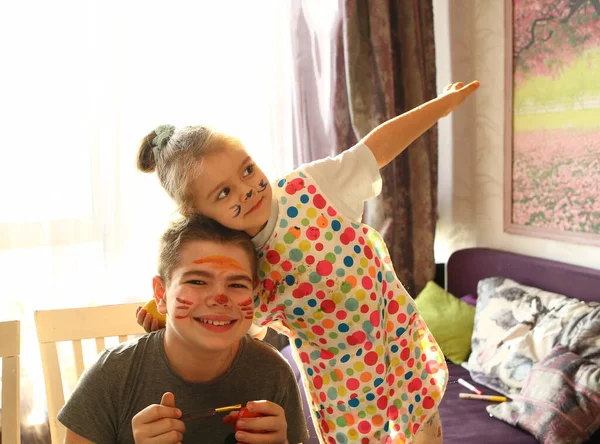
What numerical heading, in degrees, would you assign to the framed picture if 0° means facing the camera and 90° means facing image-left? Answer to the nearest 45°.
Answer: approximately 45°

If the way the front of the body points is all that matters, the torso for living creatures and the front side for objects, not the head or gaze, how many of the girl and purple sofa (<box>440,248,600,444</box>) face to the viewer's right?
0

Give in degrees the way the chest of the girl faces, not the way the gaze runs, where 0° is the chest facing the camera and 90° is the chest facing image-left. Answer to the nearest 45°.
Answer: approximately 0°

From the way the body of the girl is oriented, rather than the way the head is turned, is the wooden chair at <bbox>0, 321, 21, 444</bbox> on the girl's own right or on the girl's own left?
on the girl's own right

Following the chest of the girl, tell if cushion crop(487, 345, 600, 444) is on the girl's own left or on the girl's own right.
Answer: on the girl's own left

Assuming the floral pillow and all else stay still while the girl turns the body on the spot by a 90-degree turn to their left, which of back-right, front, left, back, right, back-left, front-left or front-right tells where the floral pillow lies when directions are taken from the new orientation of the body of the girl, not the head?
front-left

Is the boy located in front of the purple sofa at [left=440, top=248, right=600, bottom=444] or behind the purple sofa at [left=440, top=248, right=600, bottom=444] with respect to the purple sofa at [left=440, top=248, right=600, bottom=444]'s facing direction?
in front

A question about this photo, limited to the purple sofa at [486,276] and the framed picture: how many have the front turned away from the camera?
0

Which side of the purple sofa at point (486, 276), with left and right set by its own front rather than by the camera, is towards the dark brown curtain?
right

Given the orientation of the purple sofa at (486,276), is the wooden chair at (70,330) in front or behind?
in front
